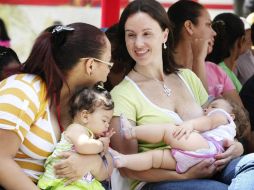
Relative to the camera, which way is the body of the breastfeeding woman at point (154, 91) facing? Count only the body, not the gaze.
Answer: toward the camera

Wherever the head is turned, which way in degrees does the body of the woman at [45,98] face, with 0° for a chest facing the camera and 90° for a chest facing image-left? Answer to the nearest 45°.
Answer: approximately 270°

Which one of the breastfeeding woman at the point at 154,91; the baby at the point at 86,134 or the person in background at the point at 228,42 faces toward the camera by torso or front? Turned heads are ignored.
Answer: the breastfeeding woman

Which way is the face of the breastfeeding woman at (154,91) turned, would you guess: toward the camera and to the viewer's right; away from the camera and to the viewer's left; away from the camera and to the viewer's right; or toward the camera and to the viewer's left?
toward the camera and to the viewer's left

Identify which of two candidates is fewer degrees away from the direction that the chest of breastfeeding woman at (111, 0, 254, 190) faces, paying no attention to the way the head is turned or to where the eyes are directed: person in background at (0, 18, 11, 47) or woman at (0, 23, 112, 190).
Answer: the woman
